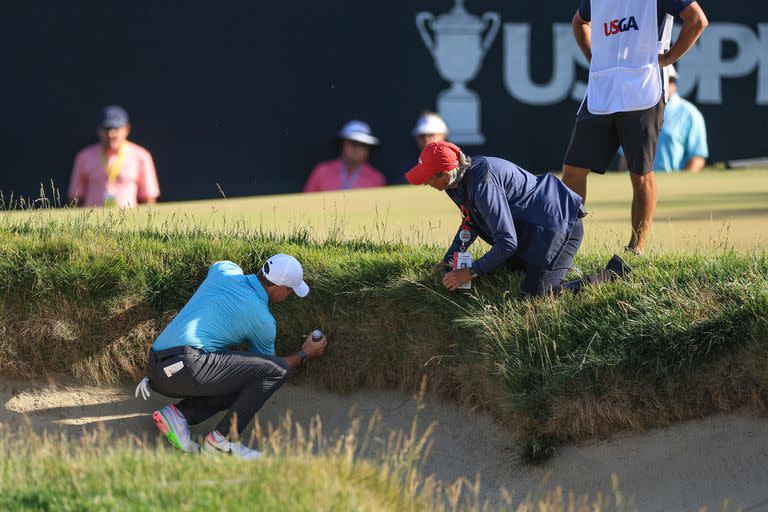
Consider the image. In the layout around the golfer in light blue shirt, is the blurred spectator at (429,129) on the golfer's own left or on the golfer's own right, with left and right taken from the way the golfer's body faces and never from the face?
on the golfer's own left

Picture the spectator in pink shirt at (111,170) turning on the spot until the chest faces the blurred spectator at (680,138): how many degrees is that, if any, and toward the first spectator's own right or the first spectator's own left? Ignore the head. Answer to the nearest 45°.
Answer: approximately 90° to the first spectator's own left

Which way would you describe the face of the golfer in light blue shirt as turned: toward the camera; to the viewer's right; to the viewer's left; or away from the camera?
to the viewer's right

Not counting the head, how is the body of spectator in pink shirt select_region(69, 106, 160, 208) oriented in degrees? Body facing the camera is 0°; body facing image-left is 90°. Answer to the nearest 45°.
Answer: approximately 0°

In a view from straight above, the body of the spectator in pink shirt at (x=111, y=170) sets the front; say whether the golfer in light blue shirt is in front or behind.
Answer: in front

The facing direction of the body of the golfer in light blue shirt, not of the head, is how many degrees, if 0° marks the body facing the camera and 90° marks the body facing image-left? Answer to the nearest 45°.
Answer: approximately 270°

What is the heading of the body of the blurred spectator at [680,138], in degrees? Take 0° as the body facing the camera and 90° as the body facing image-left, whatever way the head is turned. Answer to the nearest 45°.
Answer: approximately 45°

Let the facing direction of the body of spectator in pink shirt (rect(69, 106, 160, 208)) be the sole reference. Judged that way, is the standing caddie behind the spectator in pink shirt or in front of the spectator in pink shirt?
in front

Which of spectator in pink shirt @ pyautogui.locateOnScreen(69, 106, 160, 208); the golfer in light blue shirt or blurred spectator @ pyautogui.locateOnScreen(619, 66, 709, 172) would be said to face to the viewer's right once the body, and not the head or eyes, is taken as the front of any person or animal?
the golfer in light blue shirt

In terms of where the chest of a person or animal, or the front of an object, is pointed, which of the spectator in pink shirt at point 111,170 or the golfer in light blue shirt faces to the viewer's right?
the golfer in light blue shirt

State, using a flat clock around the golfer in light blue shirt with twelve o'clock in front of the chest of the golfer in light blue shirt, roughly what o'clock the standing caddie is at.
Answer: The standing caddie is roughly at 12 o'clock from the golfer in light blue shirt.

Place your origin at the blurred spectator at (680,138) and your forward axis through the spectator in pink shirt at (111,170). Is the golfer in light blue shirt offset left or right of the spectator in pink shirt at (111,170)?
left
